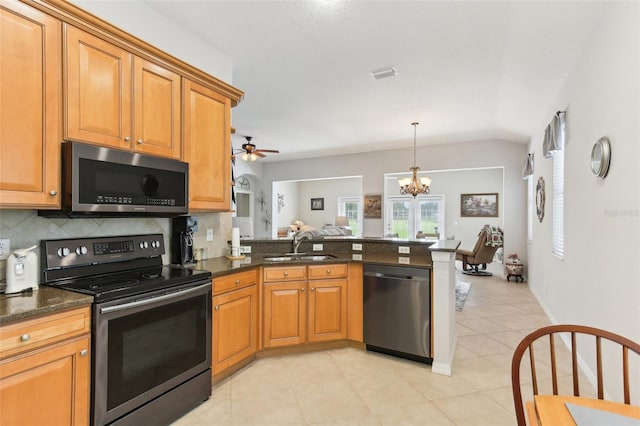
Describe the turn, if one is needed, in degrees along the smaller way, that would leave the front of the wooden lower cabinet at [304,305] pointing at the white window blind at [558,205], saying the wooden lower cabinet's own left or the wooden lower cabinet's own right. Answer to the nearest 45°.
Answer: approximately 90° to the wooden lower cabinet's own left

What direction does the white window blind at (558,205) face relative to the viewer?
to the viewer's left

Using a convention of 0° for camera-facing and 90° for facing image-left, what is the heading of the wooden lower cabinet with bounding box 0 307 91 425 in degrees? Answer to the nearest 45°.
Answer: approximately 315°

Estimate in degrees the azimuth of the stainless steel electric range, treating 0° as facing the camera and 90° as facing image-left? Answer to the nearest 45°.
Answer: approximately 315°

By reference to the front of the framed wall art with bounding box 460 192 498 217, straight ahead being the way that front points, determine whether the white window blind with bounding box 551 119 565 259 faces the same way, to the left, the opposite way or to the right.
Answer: to the right

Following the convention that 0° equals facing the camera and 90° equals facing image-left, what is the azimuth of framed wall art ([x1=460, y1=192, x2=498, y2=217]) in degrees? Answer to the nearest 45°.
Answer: approximately 0°

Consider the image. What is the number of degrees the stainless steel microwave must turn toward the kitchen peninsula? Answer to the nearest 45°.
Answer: approximately 45° to its left
